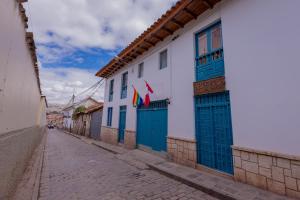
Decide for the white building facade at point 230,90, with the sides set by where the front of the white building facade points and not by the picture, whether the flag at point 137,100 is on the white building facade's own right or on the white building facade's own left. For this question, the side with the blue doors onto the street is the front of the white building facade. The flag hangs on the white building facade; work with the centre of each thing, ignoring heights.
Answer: on the white building facade's own right

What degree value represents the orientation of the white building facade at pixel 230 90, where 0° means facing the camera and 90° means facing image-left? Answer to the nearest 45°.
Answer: approximately 45°
